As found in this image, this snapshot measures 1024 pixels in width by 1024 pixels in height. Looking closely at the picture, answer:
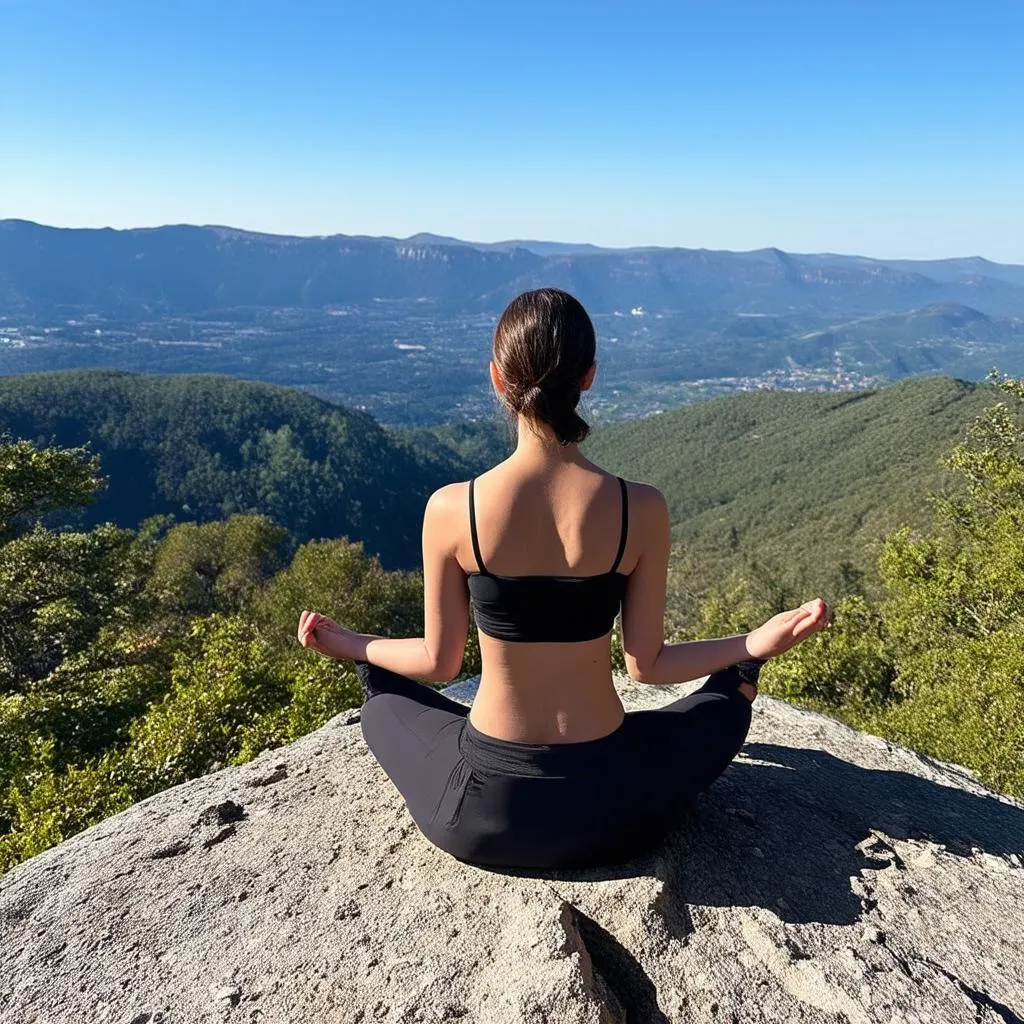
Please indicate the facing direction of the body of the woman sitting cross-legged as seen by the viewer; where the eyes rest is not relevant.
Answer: away from the camera

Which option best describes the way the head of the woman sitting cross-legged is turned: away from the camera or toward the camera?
away from the camera
